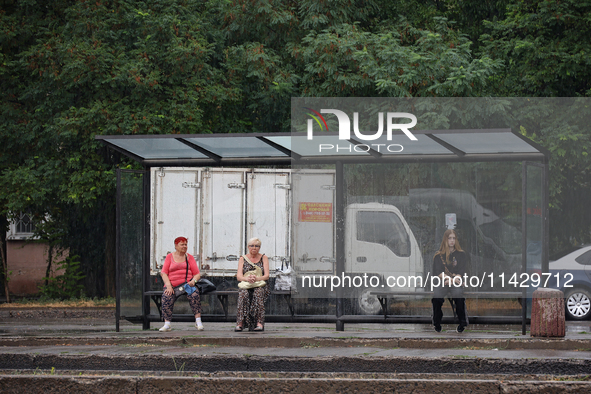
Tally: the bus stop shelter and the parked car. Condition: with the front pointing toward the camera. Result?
1

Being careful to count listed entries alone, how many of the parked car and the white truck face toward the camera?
0

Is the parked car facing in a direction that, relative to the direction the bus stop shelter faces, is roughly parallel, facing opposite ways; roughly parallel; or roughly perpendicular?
roughly perpendicular

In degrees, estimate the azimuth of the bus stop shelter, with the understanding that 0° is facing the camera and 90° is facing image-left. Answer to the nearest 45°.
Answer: approximately 0°

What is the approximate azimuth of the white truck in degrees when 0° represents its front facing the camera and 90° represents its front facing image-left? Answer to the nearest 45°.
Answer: approximately 270°

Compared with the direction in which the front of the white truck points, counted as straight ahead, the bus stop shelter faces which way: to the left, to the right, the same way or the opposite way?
to the right
